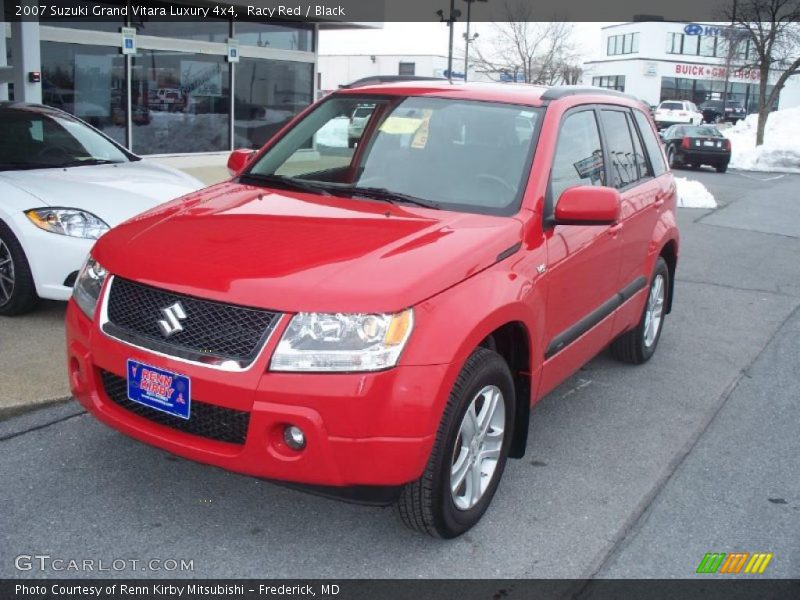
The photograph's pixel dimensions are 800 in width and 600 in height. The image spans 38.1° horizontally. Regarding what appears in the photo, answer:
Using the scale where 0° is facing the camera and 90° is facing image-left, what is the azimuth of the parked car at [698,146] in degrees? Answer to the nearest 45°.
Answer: approximately 135°

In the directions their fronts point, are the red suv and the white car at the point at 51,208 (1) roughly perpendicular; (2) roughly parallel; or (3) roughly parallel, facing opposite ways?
roughly perpendicular

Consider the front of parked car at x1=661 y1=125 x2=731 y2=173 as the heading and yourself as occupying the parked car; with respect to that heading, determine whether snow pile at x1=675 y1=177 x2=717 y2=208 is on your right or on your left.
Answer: on your left

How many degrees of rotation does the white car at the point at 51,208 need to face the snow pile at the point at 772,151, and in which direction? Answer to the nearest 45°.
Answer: approximately 90° to its left

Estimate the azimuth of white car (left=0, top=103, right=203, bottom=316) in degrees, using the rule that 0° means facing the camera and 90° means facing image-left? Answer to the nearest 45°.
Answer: approximately 315°

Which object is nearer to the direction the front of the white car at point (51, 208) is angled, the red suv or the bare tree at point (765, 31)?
the red suv

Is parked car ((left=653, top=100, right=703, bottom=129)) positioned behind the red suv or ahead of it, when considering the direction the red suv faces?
behind

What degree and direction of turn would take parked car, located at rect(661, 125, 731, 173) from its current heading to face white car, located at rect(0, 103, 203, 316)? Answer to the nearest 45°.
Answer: approximately 135° to its left
